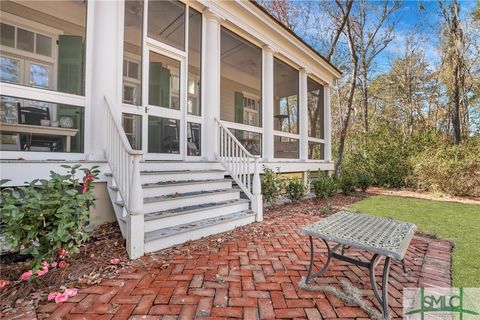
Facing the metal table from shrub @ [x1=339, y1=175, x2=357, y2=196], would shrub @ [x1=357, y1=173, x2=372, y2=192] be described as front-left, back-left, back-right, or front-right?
back-left

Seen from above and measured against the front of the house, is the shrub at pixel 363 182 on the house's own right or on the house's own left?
on the house's own left

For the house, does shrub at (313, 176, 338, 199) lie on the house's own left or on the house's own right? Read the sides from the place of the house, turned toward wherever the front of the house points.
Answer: on the house's own left

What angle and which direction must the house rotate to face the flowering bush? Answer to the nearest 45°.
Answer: approximately 90° to its right

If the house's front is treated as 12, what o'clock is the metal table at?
The metal table is roughly at 12 o'clock from the house.

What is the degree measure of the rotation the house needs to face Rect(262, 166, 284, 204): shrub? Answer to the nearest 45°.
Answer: approximately 45° to its left

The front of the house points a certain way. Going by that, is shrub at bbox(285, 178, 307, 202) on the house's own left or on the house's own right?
on the house's own left

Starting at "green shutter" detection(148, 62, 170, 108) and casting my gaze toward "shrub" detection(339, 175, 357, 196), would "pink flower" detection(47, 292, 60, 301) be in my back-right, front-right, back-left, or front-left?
back-right

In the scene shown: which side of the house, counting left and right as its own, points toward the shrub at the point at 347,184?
left

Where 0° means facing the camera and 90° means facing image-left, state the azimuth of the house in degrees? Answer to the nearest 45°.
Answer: approximately 315°
